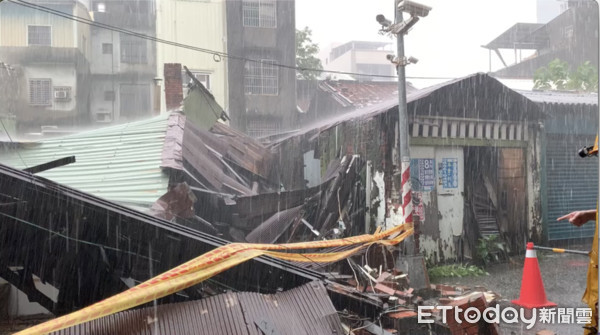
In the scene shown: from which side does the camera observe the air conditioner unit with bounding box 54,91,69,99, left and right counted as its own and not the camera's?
front

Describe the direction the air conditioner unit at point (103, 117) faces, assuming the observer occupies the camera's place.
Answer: facing the viewer

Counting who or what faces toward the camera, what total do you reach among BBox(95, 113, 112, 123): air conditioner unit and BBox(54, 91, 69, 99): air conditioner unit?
2

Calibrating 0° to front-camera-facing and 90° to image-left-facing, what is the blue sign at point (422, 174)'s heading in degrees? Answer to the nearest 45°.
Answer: approximately 0°

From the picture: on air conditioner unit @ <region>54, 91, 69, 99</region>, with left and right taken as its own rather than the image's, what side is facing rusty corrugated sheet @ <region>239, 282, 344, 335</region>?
front

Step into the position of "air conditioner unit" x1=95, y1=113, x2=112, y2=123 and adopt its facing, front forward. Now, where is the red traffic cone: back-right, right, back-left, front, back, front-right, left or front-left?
front

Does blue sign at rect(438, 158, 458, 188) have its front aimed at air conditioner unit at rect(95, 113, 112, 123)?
no

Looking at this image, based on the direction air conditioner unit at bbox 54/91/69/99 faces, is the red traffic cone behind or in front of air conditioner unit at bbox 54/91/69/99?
in front

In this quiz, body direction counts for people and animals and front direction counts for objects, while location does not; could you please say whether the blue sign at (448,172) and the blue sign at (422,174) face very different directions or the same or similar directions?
same or similar directions

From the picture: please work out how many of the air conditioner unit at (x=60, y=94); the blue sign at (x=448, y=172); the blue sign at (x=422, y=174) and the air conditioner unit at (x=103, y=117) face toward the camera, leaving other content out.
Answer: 4

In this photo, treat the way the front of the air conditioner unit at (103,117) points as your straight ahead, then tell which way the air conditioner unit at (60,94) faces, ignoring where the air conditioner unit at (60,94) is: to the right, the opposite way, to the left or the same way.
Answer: the same way

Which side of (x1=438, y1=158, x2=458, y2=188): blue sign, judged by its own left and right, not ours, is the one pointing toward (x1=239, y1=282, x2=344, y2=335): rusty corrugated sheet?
front
